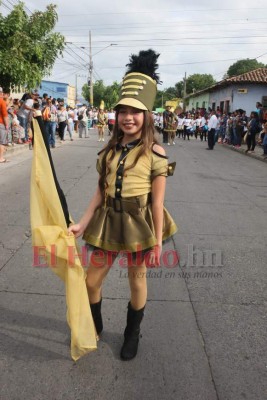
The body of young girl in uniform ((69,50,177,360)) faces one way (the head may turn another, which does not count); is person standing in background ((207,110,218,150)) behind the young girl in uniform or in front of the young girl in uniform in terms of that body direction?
behind

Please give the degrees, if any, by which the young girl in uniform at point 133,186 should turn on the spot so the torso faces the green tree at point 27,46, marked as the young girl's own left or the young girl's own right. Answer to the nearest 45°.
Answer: approximately 135° to the young girl's own right

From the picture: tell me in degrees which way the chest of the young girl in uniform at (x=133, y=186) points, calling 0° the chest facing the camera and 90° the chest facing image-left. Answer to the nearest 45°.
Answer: approximately 45°
